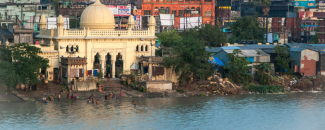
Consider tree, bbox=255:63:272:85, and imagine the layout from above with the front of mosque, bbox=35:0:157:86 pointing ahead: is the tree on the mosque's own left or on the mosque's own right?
on the mosque's own left

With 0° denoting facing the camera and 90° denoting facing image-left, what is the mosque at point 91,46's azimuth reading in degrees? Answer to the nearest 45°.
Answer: approximately 0°

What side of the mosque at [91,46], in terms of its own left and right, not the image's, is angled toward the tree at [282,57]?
left

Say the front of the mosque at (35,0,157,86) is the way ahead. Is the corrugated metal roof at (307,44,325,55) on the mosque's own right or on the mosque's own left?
on the mosque's own left

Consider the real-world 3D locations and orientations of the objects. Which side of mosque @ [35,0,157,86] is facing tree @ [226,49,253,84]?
left

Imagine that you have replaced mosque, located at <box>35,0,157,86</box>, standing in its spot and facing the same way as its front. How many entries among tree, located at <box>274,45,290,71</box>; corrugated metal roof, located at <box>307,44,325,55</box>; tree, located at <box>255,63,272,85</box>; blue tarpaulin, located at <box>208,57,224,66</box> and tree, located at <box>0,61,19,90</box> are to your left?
4

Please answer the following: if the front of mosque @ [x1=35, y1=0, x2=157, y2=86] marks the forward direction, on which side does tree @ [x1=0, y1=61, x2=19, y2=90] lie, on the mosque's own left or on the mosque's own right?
on the mosque's own right

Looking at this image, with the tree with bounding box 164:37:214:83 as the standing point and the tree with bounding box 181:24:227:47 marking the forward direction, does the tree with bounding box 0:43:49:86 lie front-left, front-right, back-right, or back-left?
back-left

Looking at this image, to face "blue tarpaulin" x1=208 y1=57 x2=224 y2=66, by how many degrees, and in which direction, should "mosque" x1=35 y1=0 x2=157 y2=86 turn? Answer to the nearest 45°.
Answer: approximately 90° to its left

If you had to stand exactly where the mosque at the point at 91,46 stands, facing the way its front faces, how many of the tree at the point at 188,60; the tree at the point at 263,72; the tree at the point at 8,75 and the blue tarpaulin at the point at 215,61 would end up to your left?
3

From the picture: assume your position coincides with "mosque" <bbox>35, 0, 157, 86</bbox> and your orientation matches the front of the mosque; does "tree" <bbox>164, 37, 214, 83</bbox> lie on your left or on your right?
on your left
